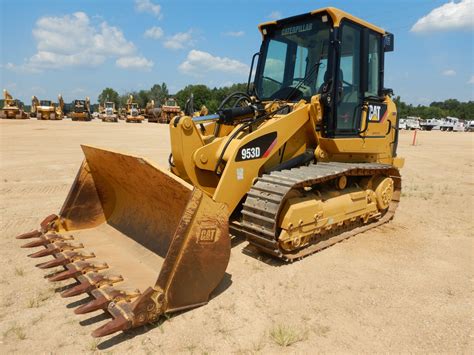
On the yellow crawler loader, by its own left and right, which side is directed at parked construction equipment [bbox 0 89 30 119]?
right

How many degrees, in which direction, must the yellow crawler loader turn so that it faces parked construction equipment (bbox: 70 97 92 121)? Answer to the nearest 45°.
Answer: approximately 135° to its right

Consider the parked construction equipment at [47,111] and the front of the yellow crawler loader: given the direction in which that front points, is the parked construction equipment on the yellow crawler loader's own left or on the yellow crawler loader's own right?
on the yellow crawler loader's own right

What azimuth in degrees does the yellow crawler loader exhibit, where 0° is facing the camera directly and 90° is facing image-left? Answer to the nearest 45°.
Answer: approximately 45°
